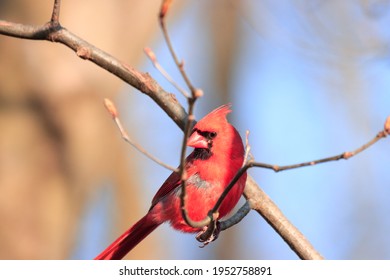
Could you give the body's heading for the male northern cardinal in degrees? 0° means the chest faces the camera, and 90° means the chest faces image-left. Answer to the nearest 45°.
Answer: approximately 315°
